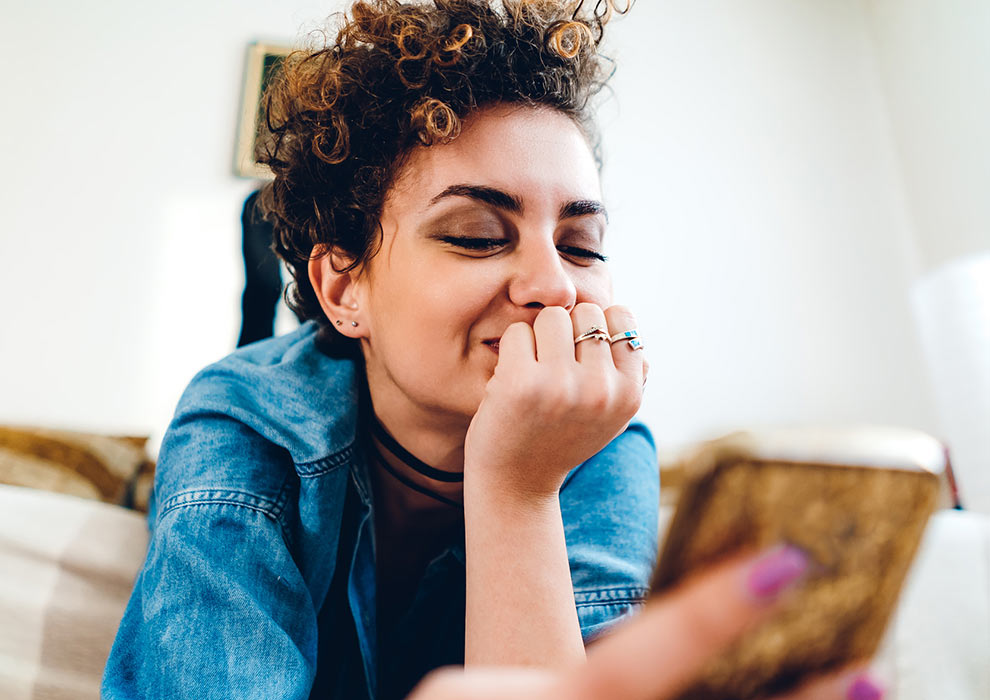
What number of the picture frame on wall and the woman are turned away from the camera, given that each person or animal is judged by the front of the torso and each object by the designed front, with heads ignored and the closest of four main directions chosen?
0

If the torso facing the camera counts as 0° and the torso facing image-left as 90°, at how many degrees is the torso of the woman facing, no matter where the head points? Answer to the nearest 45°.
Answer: approximately 315°

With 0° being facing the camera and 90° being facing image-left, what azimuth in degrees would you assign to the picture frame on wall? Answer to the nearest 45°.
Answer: approximately 0°
